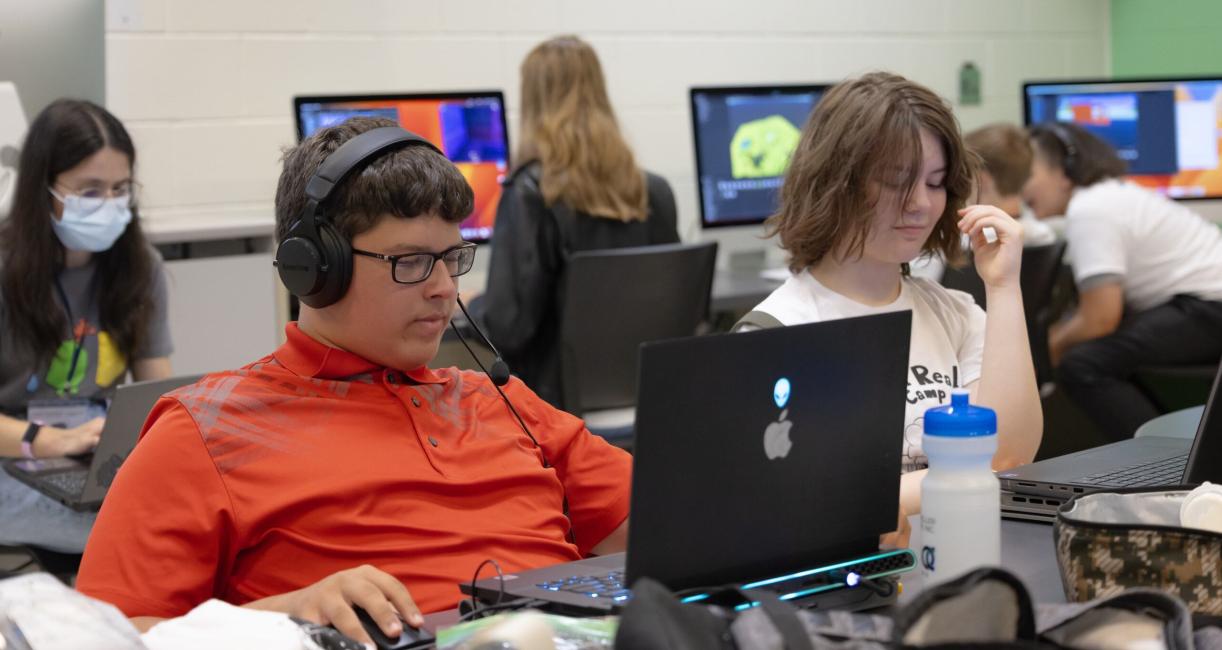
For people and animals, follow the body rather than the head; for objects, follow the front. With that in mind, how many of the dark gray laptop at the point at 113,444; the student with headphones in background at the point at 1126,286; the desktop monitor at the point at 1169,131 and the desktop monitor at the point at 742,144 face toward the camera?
2

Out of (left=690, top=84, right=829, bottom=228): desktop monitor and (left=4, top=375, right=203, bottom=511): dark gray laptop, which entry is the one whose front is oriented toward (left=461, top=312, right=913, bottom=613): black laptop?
the desktop monitor

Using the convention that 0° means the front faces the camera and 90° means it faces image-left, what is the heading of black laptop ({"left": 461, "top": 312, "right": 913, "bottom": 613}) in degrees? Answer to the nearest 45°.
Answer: approximately 135°

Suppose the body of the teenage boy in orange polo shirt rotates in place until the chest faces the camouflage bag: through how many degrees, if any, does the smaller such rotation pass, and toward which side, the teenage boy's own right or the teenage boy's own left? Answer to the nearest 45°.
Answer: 0° — they already face it

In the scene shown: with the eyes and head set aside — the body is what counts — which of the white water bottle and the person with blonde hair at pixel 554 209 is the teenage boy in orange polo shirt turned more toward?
the white water bottle

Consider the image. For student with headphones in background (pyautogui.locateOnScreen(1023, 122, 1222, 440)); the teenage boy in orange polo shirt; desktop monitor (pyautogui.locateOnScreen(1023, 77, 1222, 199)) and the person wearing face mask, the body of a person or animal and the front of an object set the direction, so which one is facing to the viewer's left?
the student with headphones in background

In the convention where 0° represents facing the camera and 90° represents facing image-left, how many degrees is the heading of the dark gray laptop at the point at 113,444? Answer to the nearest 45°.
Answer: approximately 135°

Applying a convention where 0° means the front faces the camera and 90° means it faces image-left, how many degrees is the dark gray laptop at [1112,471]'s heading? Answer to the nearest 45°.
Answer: approximately 90°

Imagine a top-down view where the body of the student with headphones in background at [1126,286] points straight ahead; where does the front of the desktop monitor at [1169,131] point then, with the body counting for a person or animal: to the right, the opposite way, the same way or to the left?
to the left

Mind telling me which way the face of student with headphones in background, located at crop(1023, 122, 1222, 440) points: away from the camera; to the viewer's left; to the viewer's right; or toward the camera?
to the viewer's left

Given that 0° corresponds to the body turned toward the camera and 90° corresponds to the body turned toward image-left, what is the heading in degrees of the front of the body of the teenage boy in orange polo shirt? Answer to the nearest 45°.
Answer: approximately 315°

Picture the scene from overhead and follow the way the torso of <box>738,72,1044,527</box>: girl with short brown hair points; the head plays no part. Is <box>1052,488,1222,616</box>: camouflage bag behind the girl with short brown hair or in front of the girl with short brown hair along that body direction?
in front

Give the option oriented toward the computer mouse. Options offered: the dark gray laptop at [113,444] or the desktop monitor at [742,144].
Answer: the desktop monitor

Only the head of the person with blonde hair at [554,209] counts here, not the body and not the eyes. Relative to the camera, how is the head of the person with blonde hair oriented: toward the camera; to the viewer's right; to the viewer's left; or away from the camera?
away from the camera

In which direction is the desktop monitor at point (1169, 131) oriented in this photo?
toward the camera
